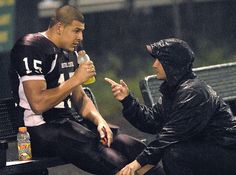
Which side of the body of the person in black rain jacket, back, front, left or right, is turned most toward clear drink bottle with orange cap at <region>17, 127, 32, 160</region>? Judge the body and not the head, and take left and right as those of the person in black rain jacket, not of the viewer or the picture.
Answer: front

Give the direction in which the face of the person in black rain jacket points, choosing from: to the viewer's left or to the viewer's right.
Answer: to the viewer's left

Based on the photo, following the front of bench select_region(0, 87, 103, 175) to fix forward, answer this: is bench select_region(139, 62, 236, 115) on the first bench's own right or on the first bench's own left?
on the first bench's own left

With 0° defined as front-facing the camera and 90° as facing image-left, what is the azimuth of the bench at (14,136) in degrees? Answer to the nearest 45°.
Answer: approximately 315°

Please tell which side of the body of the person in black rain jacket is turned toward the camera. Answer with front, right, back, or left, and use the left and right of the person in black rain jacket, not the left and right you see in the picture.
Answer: left

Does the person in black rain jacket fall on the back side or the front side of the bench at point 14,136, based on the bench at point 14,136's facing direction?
on the front side

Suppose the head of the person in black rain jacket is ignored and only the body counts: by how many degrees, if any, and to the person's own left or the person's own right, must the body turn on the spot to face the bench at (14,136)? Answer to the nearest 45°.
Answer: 0° — they already face it

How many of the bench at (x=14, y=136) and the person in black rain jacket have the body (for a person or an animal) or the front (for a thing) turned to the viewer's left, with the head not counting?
1

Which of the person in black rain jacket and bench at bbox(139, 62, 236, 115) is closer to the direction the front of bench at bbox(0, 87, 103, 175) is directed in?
the person in black rain jacket

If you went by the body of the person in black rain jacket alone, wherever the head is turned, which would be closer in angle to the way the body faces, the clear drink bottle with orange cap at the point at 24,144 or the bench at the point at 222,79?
the clear drink bottle with orange cap
